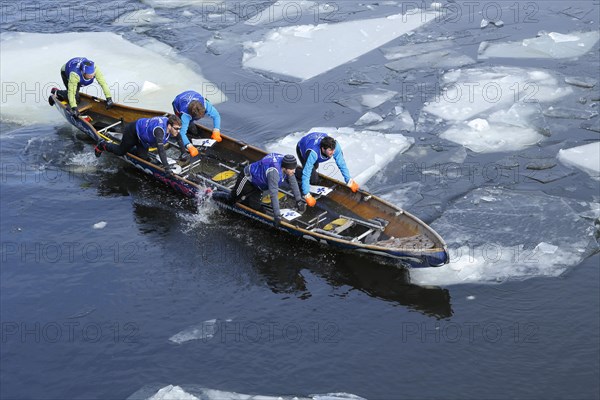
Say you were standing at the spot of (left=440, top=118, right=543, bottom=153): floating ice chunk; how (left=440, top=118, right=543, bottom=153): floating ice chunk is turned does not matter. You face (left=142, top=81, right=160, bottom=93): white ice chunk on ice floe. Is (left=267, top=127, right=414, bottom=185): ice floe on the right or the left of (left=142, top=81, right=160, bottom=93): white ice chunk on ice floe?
left

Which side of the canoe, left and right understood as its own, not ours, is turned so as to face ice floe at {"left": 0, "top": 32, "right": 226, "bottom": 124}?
back

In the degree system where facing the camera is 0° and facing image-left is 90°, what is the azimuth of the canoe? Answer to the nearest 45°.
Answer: approximately 315°

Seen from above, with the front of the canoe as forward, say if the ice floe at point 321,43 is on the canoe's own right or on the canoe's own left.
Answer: on the canoe's own left

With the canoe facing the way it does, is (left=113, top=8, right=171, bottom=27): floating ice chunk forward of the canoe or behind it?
behind

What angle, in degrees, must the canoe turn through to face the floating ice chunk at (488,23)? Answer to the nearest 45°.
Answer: approximately 90° to its left

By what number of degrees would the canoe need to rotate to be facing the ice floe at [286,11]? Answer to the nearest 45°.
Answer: approximately 135° to its left

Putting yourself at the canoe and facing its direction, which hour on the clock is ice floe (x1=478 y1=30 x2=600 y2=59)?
The ice floe is roughly at 9 o'clock from the canoe.

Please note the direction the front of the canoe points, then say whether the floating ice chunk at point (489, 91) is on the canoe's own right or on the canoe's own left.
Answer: on the canoe's own left

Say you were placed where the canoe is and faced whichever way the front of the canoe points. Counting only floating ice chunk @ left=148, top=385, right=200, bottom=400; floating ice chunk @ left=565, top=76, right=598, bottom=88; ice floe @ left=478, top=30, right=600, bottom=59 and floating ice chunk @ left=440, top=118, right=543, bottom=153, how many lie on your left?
3

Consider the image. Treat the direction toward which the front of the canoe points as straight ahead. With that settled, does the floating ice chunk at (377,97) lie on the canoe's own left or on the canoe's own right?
on the canoe's own left

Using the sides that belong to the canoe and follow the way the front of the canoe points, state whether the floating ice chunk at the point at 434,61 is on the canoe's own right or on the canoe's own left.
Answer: on the canoe's own left
